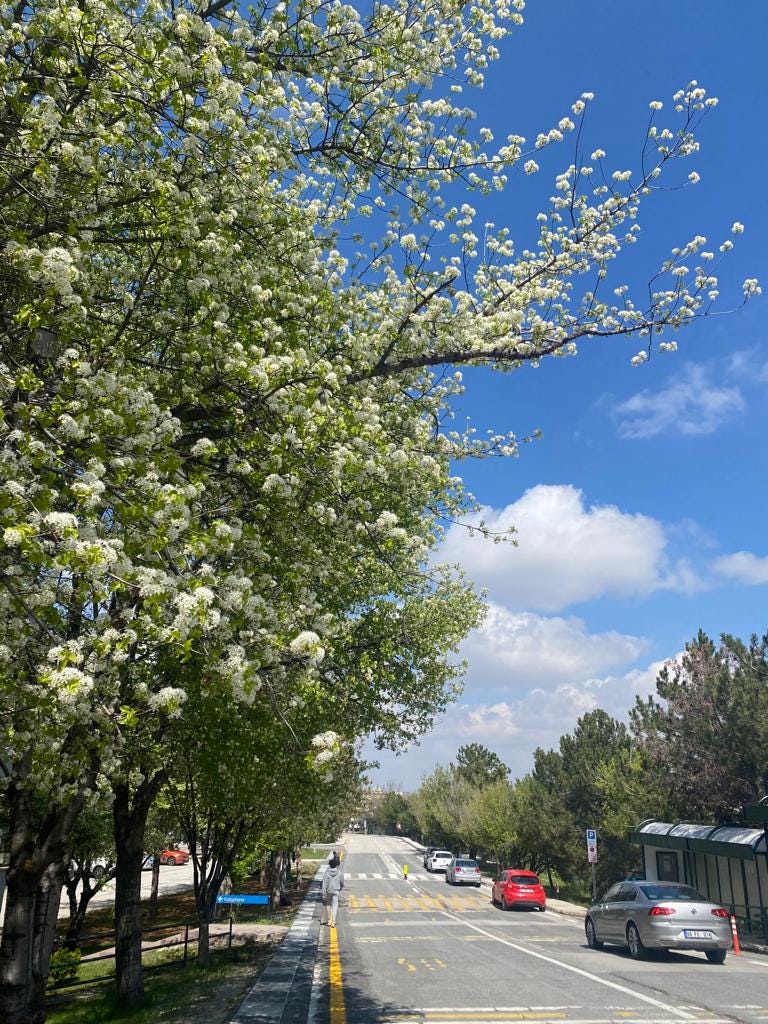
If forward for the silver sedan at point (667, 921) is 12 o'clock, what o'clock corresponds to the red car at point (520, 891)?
The red car is roughly at 1 o'clock from the silver sedan.

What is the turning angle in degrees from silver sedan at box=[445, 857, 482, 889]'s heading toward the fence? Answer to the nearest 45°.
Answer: approximately 180°

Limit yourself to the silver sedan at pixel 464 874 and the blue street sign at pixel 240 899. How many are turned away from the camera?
1

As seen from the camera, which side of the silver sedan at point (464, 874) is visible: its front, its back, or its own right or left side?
back

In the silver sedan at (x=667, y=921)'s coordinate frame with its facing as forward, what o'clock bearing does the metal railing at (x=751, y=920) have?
The metal railing is roughly at 2 o'clock from the silver sedan.

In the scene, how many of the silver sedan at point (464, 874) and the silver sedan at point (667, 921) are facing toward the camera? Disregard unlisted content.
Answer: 0

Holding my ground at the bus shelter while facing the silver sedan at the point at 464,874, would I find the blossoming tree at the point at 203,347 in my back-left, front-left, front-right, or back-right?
back-left

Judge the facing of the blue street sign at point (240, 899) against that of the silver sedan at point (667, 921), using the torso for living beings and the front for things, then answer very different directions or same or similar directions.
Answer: very different directions

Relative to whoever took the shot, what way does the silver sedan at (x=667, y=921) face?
facing away from the viewer and to the left of the viewer

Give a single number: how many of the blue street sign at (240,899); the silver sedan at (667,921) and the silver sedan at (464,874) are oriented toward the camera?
1

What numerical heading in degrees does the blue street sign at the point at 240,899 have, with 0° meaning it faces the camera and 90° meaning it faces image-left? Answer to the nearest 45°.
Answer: approximately 0°

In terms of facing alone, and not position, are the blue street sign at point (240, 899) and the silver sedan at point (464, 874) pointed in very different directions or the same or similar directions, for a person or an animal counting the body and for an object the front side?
very different directions
